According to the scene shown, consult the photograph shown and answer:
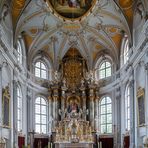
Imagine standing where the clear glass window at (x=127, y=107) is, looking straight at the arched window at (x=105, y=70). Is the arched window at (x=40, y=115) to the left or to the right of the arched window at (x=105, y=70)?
left

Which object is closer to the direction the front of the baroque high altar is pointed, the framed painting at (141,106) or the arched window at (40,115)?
the framed painting

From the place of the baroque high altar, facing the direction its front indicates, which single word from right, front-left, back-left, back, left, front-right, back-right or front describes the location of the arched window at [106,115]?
left

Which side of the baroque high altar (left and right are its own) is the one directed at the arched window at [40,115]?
right

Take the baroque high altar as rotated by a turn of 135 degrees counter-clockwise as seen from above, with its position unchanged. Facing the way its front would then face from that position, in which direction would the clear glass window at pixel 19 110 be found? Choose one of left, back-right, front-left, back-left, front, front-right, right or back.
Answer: back

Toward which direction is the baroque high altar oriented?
toward the camera

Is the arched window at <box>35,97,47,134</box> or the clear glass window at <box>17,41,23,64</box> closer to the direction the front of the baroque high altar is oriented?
the clear glass window

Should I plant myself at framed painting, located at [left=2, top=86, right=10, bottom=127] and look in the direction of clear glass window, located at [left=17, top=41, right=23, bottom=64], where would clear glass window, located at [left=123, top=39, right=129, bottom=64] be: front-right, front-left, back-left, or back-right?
front-right

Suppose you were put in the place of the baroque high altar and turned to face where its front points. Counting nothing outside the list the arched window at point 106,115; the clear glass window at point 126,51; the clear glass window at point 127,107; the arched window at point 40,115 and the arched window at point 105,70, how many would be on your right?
1

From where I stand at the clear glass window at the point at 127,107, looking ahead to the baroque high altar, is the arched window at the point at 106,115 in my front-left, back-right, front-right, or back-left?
front-right

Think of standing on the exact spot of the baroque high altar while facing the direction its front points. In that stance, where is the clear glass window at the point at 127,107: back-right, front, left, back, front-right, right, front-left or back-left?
front-left

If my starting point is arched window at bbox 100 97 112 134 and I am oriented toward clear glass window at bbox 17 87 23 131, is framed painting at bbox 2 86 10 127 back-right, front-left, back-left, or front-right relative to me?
front-left

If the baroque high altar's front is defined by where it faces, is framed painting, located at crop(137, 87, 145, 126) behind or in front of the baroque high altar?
in front

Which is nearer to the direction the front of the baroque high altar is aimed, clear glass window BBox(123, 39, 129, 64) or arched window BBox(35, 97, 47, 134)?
the clear glass window

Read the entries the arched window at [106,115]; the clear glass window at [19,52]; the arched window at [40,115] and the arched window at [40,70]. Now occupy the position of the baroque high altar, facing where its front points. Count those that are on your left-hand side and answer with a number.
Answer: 1
